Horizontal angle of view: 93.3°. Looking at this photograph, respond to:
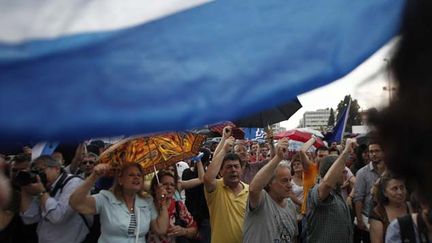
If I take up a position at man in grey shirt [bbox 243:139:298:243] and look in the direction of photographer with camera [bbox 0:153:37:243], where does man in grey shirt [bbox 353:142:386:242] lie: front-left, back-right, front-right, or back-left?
back-right

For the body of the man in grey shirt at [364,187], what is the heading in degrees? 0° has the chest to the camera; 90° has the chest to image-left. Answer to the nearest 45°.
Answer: approximately 315°

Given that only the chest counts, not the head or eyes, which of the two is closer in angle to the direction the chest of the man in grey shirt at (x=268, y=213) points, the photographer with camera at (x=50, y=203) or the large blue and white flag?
the large blue and white flag

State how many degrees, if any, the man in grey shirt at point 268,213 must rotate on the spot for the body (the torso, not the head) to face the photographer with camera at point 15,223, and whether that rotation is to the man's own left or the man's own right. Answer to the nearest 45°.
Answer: approximately 135° to the man's own right

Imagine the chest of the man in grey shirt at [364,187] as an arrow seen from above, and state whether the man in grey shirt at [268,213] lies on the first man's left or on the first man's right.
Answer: on the first man's right

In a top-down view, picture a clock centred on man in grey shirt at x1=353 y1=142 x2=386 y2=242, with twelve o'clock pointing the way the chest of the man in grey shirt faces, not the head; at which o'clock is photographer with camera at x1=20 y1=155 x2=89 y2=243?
The photographer with camera is roughly at 3 o'clock from the man in grey shirt.

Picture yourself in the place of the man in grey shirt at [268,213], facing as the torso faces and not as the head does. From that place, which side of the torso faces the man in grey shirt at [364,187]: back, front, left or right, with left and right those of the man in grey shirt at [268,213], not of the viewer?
left

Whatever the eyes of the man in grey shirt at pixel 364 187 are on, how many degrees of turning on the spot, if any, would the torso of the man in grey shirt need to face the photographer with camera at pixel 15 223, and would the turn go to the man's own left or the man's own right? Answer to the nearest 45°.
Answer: approximately 90° to the man's own right

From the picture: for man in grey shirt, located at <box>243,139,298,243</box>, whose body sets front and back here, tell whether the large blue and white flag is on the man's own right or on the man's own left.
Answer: on the man's own right
